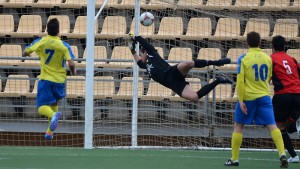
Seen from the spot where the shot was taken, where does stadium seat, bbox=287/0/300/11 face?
facing the viewer and to the left of the viewer

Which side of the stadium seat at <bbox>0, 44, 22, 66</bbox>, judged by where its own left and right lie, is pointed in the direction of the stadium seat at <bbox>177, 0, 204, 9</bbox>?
left

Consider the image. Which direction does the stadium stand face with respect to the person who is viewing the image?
facing the viewer

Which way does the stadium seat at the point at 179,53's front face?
toward the camera

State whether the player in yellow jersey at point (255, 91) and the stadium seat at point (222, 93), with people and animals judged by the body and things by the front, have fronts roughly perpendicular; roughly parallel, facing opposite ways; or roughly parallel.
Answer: roughly parallel, facing opposite ways

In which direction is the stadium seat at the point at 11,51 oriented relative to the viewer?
toward the camera

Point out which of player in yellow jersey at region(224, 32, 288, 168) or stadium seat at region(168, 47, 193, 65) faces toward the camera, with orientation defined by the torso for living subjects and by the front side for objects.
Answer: the stadium seat

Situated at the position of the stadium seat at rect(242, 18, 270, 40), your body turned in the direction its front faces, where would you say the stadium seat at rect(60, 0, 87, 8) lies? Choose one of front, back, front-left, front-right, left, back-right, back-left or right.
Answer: right

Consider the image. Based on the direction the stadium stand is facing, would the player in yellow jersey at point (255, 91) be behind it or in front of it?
in front

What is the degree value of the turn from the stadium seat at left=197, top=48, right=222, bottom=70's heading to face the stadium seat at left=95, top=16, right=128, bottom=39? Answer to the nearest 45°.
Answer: approximately 90° to its right

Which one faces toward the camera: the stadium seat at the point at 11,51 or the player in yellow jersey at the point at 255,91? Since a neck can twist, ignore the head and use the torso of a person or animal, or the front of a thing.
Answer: the stadium seat

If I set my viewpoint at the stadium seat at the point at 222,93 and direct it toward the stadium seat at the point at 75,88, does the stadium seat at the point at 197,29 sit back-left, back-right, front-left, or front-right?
front-right
